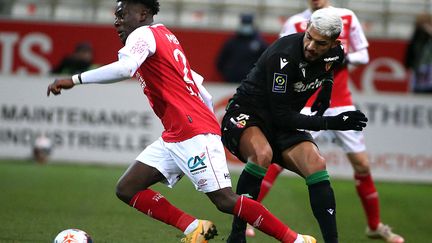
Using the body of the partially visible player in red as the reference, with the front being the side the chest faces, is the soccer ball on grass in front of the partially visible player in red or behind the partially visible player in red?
in front

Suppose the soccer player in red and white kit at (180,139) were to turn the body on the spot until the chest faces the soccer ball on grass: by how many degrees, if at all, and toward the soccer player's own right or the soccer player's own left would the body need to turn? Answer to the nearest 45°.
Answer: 0° — they already face it

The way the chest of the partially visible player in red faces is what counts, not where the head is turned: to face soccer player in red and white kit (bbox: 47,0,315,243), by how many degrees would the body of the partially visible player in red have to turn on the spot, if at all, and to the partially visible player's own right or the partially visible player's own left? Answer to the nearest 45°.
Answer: approximately 45° to the partially visible player's own right

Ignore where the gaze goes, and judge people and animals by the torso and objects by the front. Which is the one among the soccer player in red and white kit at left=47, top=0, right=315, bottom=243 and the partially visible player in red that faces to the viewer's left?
the soccer player in red and white kit

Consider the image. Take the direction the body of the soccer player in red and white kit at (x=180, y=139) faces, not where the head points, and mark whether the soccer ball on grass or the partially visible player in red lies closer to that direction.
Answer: the soccer ball on grass

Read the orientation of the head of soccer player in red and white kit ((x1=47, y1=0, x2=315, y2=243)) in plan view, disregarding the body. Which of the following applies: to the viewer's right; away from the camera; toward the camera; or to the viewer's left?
to the viewer's left

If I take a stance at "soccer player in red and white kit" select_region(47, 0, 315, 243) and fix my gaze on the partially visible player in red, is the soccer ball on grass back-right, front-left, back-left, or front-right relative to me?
back-left

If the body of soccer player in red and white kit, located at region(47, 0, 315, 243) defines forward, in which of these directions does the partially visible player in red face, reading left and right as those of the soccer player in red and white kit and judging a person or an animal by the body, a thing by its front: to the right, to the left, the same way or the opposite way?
to the left

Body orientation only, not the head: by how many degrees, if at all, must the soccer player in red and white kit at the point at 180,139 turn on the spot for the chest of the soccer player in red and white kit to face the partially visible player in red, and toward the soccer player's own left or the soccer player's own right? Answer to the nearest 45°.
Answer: approximately 135° to the soccer player's own right

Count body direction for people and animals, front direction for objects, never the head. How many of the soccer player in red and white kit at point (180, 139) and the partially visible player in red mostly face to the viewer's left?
1

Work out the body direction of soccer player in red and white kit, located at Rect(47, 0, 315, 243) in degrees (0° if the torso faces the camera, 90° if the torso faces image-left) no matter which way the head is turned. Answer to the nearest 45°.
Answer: approximately 90°
